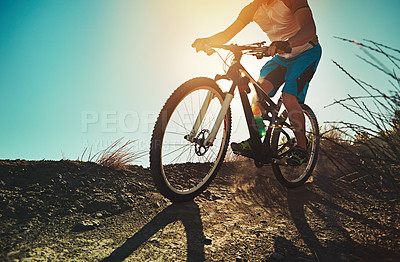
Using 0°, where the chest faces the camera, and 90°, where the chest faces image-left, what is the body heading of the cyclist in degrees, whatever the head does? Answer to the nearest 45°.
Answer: approximately 45°
